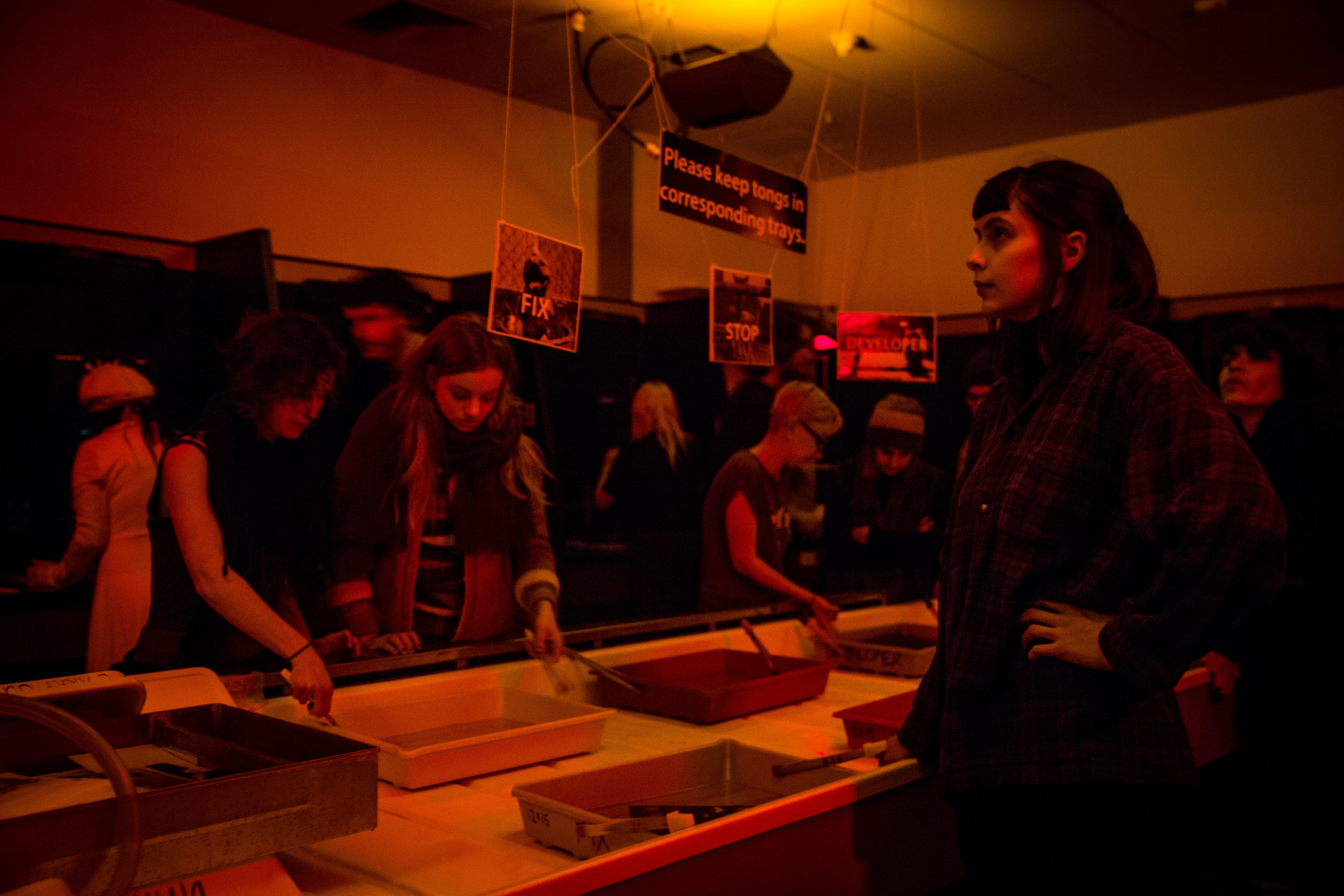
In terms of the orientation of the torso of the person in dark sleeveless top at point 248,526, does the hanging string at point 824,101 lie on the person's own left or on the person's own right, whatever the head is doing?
on the person's own left

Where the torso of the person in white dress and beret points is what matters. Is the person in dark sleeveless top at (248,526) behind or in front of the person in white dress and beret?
behind

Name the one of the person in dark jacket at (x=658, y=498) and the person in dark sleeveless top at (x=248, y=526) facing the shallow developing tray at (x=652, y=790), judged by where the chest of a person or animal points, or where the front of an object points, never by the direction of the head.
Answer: the person in dark sleeveless top at (x=248, y=526)

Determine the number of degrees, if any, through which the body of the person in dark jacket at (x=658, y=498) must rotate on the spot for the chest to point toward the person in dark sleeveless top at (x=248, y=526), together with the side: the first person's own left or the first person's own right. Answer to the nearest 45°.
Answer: approximately 90° to the first person's own left

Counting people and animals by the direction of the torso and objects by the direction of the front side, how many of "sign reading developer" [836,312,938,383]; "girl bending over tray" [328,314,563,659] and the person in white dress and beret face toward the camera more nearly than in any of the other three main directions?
2

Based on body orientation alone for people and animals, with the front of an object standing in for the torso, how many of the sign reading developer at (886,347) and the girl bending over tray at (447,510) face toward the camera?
2

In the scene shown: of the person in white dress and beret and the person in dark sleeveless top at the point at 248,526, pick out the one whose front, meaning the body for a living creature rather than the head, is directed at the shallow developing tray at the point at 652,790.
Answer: the person in dark sleeveless top

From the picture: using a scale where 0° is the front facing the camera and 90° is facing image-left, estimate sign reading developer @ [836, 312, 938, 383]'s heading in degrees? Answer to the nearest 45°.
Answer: approximately 0°

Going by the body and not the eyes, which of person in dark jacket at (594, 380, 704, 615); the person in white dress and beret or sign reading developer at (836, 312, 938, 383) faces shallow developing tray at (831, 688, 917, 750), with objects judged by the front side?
the sign reading developer
